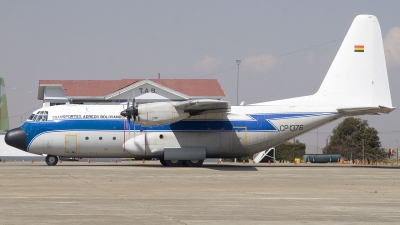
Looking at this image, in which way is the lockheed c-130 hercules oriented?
to the viewer's left
